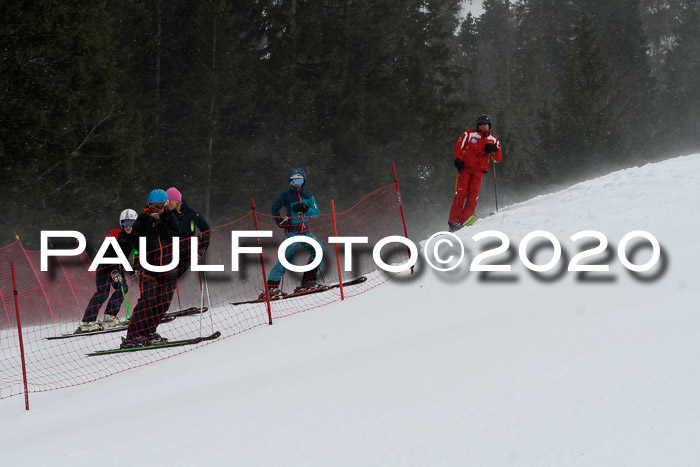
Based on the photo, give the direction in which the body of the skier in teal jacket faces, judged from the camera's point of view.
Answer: toward the camera

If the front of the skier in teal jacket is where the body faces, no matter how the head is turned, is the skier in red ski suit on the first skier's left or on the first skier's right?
on the first skier's left
